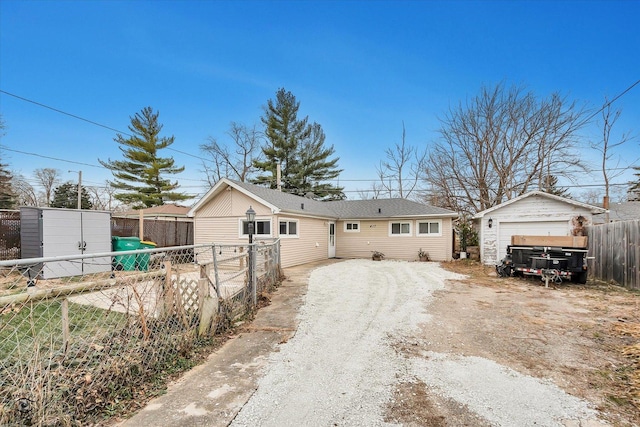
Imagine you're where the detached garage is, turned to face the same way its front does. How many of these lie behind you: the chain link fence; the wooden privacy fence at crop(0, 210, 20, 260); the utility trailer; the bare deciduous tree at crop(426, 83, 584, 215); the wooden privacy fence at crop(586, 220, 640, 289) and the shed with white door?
1

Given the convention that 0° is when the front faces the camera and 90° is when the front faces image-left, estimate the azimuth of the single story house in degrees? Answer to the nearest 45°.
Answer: approximately 0°

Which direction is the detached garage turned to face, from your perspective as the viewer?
facing the viewer

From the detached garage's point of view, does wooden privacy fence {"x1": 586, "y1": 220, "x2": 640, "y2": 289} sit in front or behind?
in front

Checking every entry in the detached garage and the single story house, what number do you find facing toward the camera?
2

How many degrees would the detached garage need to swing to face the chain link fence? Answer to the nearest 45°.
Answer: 0° — it already faces it

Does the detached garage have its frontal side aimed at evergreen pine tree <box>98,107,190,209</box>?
no

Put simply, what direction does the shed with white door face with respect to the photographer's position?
facing the viewer and to the right of the viewer

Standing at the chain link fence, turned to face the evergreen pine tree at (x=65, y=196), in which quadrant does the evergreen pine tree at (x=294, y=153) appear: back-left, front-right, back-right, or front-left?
front-right

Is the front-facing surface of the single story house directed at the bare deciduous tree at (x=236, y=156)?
no

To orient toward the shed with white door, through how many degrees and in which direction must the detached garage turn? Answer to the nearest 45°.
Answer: approximately 45° to its right

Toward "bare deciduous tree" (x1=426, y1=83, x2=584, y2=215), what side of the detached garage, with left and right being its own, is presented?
back

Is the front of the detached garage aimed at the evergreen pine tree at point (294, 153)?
no

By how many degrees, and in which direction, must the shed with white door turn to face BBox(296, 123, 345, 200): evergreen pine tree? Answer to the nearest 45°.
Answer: approximately 90° to its left
